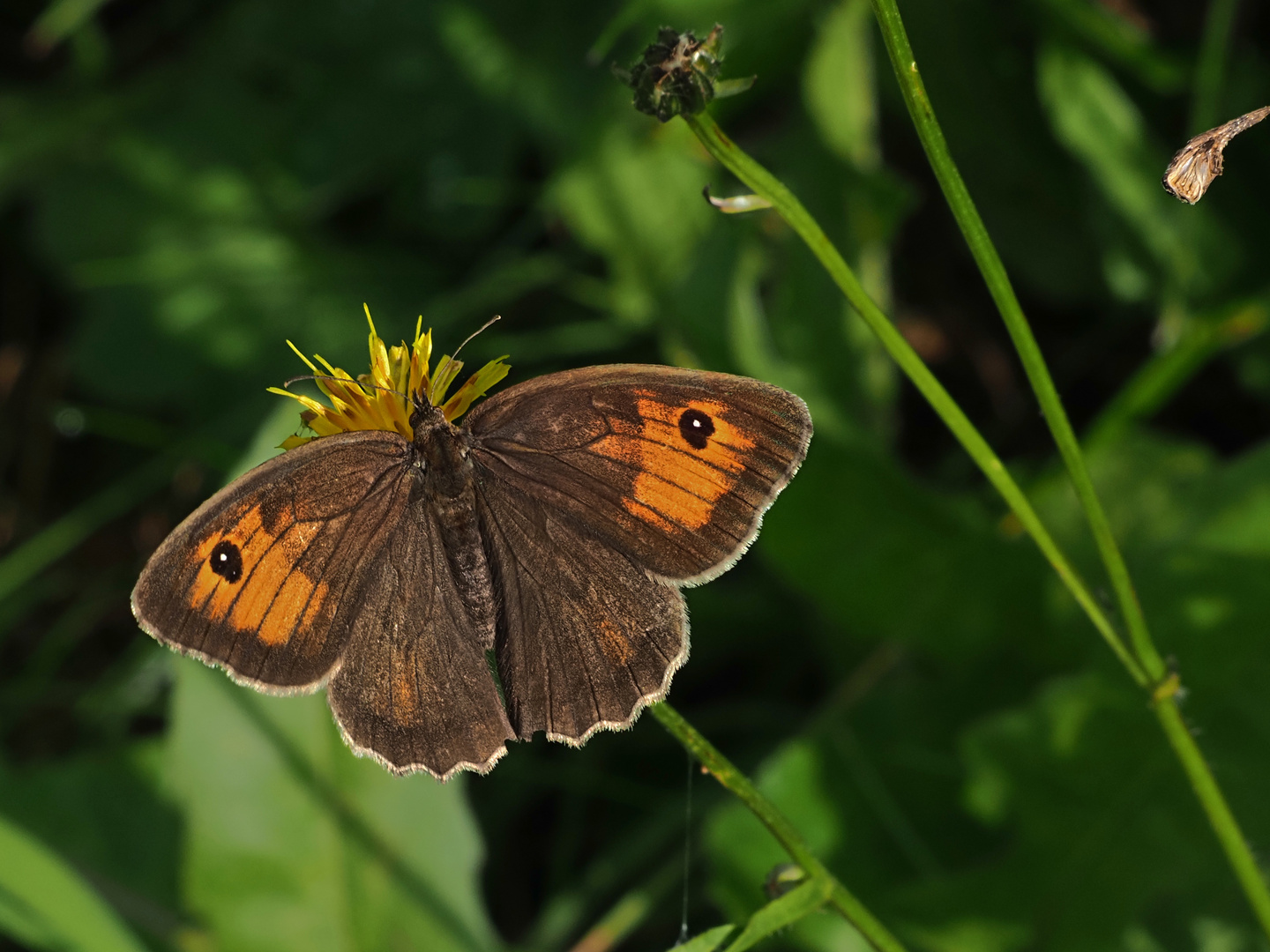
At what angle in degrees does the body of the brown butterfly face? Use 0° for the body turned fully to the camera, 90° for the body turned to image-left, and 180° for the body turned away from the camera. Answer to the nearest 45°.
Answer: approximately 180°

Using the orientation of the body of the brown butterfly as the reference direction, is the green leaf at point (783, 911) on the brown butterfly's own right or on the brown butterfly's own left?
on the brown butterfly's own right
